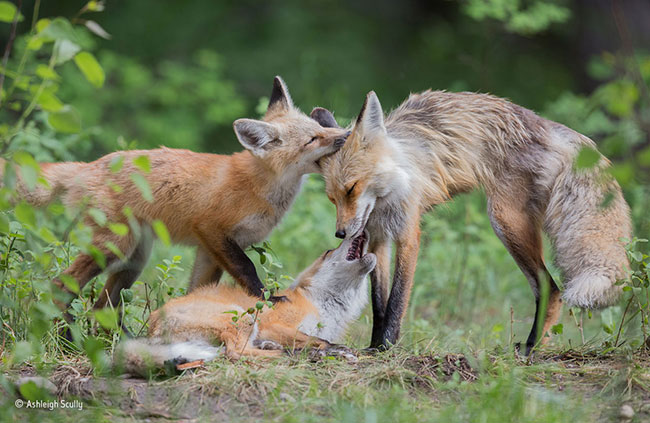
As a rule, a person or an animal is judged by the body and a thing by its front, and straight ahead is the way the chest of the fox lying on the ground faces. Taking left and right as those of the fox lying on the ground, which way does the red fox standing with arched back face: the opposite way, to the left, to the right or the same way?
the opposite way

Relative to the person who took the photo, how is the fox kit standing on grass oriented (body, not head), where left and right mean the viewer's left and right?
facing to the right of the viewer

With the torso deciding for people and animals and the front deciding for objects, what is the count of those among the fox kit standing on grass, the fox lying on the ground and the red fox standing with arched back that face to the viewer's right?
2

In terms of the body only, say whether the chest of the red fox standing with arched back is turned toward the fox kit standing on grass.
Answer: yes

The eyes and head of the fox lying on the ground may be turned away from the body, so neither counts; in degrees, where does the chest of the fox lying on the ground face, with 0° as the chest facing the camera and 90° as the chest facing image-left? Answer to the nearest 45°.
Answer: approximately 270°

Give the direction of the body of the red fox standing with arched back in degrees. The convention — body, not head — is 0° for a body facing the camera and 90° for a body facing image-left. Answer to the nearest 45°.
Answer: approximately 90°

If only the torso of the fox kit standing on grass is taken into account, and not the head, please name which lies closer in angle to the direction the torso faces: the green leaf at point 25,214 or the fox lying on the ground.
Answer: the fox lying on the ground

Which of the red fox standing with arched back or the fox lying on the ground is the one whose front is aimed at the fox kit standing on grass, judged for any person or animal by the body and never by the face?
the red fox standing with arched back
